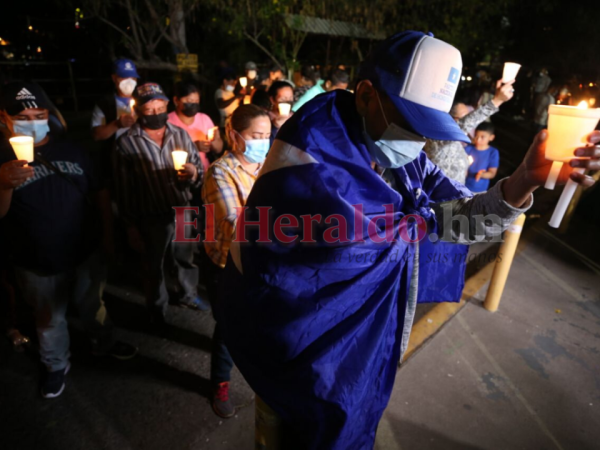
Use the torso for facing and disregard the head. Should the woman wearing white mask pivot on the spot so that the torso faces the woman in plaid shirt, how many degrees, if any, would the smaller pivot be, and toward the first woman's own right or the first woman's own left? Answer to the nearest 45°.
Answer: approximately 45° to the first woman's own right

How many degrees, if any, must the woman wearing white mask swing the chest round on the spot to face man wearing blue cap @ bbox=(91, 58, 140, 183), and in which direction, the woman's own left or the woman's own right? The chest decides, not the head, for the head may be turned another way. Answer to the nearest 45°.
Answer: approximately 90° to the woman's own right

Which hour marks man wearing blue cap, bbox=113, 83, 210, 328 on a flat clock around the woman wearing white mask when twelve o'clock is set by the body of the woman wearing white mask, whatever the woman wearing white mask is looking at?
The man wearing blue cap is roughly at 2 o'clock from the woman wearing white mask.

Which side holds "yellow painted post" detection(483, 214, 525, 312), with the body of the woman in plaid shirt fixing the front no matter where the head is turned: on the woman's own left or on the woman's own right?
on the woman's own left

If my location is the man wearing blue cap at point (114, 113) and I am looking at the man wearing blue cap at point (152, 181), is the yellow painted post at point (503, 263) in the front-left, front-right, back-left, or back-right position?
front-left

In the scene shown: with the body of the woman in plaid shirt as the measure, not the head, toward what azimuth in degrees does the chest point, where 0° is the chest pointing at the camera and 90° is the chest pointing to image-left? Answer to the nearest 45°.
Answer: approximately 315°

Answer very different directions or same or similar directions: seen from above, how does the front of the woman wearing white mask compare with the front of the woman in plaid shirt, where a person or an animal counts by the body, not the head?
same or similar directions

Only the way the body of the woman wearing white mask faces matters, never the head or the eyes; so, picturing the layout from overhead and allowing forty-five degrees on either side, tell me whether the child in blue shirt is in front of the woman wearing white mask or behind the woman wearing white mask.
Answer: in front

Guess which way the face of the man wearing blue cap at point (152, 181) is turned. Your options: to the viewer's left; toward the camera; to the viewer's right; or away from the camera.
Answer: toward the camera

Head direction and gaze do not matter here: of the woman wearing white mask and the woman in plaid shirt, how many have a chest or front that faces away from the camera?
0

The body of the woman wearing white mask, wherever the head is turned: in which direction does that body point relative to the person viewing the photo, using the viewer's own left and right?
facing the viewer and to the right of the viewer
